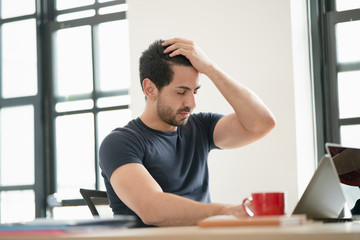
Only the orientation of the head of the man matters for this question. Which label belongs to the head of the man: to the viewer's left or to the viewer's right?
to the viewer's right

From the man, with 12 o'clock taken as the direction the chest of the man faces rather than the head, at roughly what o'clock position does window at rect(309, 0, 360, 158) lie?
The window is roughly at 9 o'clock from the man.

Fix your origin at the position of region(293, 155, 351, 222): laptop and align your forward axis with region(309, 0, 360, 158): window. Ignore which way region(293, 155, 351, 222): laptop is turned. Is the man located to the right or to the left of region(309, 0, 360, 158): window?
left

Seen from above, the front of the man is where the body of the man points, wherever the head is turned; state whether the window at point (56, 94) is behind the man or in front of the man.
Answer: behind

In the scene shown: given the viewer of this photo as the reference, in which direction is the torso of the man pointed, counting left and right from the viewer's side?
facing the viewer and to the right of the viewer

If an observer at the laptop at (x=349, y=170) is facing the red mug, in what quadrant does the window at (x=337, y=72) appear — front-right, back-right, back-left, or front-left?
back-right

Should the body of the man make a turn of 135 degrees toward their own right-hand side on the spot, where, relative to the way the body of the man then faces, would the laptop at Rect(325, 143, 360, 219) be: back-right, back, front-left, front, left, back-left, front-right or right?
back-left
